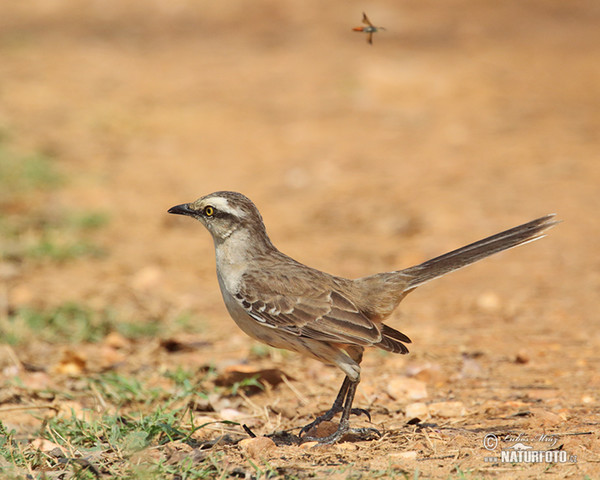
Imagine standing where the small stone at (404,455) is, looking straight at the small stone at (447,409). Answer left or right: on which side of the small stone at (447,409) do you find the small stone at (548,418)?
right

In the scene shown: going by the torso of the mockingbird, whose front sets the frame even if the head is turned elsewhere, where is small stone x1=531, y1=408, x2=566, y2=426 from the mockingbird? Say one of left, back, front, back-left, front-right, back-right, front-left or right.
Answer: back

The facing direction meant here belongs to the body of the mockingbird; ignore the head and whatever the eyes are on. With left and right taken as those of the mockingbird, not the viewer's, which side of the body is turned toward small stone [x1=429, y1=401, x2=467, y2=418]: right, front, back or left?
back

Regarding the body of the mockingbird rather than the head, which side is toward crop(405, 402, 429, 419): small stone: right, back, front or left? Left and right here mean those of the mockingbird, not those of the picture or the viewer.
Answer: back

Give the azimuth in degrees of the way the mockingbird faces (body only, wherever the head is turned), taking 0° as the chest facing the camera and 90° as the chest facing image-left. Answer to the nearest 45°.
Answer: approximately 90°

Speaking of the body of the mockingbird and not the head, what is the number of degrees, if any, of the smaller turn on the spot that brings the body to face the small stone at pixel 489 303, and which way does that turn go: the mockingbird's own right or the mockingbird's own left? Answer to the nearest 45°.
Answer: approximately 135° to the mockingbird's own right

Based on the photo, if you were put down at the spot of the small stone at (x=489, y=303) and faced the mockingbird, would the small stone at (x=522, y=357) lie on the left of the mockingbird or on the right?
left
